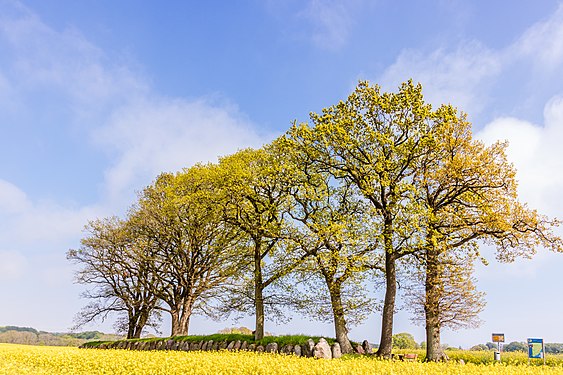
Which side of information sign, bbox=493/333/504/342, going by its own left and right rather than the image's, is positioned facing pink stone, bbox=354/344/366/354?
right

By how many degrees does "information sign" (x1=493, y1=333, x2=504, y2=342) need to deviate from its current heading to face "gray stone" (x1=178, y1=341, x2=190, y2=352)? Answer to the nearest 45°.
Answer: approximately 90° to its right

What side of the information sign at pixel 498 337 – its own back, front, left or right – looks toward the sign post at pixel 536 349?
left

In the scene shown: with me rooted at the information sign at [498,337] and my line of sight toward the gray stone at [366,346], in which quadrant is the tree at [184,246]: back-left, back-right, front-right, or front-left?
front-right

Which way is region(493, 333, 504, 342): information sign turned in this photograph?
toward the camera

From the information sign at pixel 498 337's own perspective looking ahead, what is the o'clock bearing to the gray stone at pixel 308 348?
The gray stone is roughly at 2 o'clock from the information sign.

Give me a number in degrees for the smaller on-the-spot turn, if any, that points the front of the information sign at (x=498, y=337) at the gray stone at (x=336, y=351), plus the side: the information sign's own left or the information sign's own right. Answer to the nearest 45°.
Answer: approximately 45° to the information sign's own right

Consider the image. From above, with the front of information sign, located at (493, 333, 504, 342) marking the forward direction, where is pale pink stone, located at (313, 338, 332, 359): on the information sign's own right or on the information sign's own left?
on the information sign's own right

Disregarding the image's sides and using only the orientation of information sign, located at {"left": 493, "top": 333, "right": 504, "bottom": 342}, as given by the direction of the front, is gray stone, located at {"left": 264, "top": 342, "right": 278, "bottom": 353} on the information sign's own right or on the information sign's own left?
on the information sign's own right
